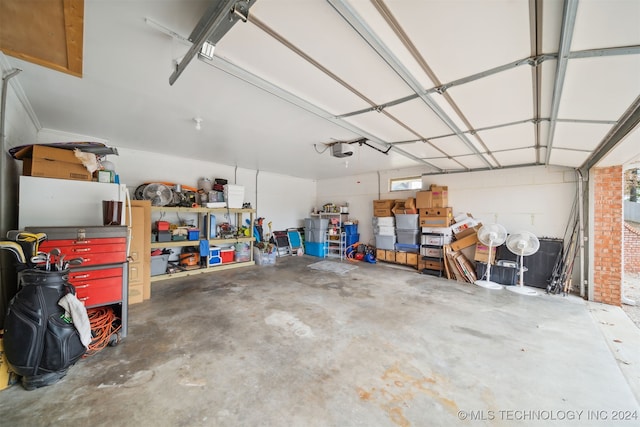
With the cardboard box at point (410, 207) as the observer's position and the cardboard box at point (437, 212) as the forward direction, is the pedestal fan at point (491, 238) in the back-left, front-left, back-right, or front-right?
front-right

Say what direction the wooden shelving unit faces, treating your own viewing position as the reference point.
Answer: facing the viewer and to the right of the viewer

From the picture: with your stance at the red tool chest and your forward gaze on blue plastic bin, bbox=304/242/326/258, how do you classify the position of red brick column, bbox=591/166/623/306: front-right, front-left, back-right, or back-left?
front-right

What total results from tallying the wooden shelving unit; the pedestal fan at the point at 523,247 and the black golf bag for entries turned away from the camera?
0

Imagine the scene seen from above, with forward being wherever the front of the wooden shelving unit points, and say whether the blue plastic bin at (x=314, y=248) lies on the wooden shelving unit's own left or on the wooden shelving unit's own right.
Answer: on the wooden shelving unit's own left

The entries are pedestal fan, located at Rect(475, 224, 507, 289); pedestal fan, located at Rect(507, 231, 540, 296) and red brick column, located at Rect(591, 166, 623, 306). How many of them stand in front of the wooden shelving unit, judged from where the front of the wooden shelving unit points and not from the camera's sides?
3

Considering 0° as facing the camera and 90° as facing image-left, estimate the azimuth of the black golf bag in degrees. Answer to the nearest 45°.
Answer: approximately 315°

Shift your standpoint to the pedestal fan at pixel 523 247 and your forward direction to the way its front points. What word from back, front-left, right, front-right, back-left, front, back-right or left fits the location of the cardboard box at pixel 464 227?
back-right

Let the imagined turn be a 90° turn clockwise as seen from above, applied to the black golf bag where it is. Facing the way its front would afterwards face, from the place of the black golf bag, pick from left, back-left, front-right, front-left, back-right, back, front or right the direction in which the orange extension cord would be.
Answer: back

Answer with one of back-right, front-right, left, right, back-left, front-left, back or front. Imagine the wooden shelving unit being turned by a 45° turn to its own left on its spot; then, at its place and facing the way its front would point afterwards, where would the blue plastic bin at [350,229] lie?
front

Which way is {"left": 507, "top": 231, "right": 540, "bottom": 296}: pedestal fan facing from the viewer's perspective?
toward the camera
